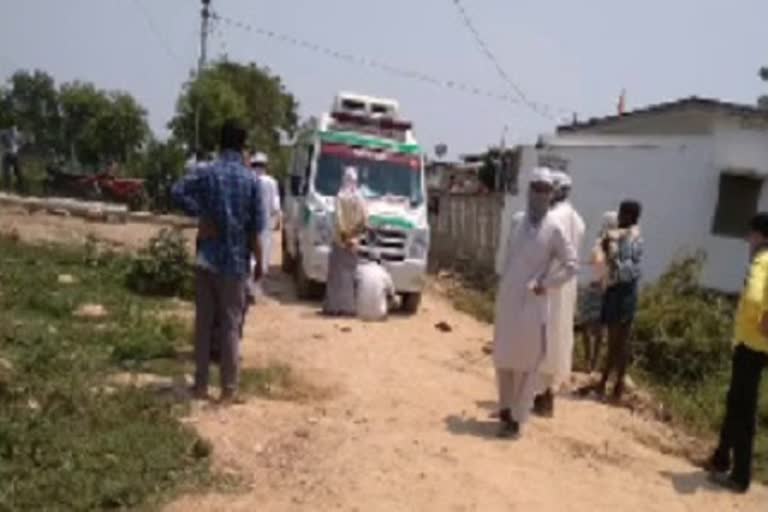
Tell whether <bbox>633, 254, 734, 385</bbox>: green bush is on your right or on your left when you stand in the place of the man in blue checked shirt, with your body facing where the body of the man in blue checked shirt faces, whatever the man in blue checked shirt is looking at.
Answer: on your right

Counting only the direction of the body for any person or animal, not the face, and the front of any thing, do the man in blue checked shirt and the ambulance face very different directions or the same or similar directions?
very different directions

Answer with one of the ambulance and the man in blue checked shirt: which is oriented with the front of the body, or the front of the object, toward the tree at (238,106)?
the man in blue checked shirt

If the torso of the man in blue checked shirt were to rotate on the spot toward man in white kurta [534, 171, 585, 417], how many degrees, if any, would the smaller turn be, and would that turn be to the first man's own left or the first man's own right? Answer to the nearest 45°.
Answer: approximately 90° to the first man's own right

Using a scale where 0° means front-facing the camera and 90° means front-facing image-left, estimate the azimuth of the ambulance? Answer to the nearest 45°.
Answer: approximately 0°

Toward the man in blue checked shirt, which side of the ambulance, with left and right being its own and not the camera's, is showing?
front

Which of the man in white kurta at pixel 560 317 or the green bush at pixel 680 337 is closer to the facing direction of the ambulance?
the man in white kurta

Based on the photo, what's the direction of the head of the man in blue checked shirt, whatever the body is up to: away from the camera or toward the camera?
away from the camera

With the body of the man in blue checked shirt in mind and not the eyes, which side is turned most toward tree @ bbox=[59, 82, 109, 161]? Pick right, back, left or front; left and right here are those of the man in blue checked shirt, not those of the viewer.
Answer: front

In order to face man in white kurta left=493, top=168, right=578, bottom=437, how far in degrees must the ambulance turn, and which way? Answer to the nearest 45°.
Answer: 0° — it already faces them

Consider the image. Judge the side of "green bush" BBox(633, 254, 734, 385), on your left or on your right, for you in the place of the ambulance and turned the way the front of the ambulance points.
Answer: on your left

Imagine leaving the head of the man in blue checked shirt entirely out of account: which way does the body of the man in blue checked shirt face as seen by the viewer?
away from the camera

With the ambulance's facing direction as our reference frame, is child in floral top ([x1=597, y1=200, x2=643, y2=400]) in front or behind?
in front
